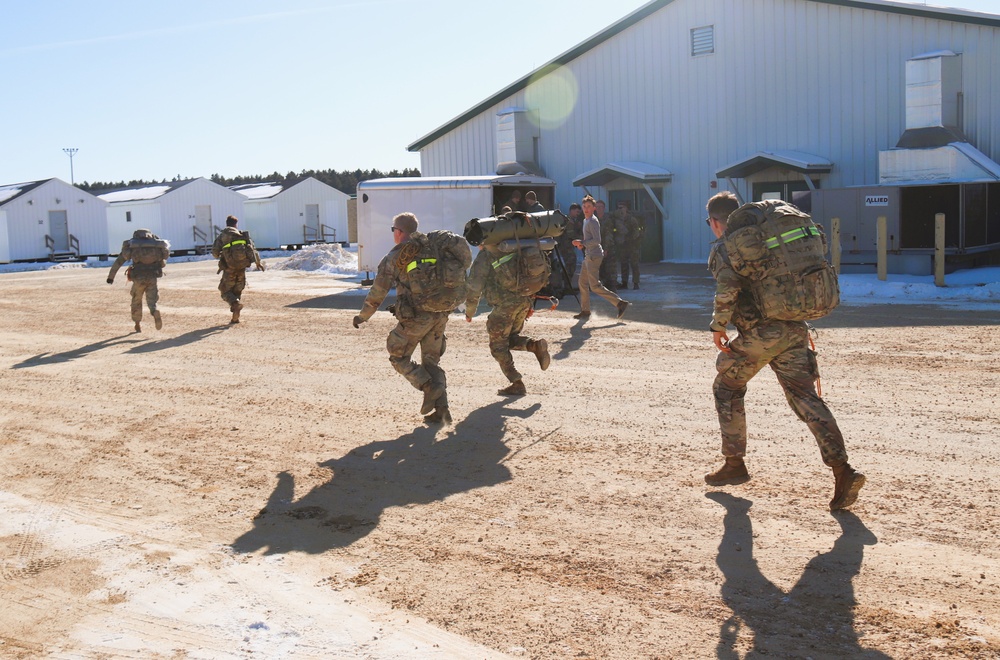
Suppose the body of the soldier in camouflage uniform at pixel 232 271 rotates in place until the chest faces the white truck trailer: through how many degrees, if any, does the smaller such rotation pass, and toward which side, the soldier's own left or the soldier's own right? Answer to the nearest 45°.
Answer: approximately 45° to the soldier's own right

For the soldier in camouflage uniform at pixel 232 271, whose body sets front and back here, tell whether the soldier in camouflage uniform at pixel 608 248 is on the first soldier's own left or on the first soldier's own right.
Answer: on the first soldier's own right

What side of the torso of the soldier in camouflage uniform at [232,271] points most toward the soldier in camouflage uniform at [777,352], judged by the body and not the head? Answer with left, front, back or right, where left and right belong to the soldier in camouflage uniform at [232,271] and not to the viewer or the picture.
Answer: back

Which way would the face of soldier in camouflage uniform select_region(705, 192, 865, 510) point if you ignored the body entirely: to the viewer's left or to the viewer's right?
to the viewer's left

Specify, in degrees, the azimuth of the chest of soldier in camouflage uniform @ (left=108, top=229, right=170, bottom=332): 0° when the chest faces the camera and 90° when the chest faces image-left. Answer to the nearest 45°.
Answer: approximately 180°

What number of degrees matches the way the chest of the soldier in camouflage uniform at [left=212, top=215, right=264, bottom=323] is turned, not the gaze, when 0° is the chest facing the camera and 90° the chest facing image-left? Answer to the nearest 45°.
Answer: approximately 180°

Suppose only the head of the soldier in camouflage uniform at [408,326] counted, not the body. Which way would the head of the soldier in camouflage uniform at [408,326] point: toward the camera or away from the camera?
away from the camera

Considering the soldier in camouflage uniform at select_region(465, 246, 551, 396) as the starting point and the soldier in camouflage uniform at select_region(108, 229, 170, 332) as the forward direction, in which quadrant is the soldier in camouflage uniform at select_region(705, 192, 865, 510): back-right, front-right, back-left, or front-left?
back-left
